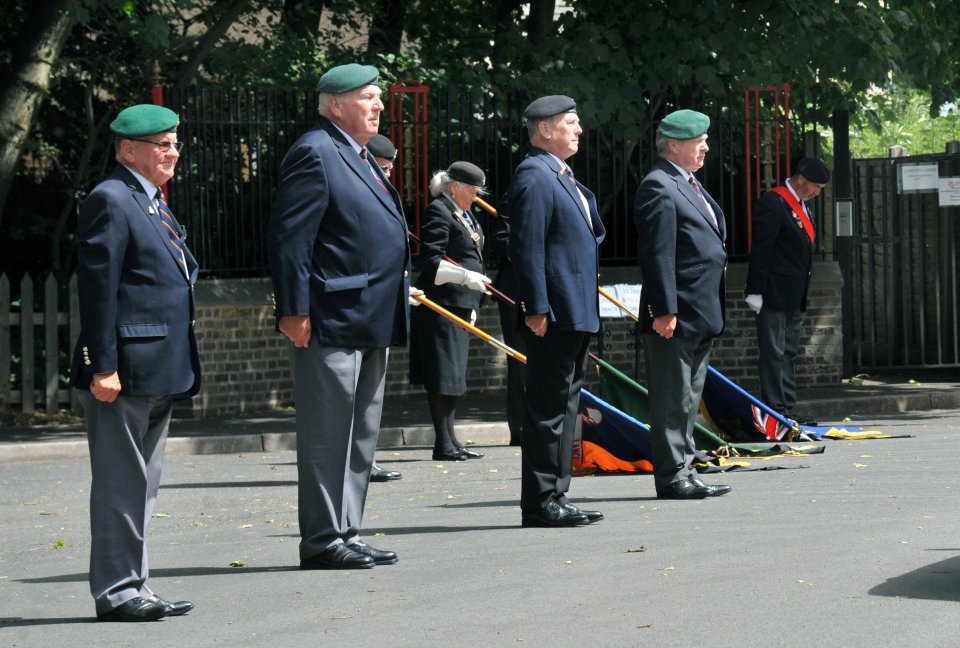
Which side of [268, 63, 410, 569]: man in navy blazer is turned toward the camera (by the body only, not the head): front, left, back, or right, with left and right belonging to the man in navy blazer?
right

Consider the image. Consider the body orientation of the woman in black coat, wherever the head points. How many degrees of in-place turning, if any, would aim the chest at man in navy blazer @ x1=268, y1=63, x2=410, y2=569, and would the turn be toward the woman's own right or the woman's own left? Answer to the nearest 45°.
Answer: approximately 90° to the woman's own right

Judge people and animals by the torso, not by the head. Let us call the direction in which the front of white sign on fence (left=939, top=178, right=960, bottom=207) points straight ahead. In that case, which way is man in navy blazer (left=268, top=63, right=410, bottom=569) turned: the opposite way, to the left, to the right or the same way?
to the left

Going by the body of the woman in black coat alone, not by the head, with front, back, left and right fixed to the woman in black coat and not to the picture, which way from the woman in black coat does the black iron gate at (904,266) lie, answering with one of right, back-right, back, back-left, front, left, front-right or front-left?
front-left

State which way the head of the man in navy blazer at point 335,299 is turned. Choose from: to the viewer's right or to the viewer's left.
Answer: to the viewer's right

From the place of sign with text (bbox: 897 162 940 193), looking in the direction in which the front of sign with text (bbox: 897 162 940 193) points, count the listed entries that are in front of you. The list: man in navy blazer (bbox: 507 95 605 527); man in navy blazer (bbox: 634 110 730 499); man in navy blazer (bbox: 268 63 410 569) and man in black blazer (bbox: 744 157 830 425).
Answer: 4

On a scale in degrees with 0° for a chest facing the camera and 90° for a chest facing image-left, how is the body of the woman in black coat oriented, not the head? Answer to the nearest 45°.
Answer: approximately 270°

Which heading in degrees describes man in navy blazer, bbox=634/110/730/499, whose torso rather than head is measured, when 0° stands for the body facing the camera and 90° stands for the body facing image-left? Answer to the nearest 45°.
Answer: approximately 270°

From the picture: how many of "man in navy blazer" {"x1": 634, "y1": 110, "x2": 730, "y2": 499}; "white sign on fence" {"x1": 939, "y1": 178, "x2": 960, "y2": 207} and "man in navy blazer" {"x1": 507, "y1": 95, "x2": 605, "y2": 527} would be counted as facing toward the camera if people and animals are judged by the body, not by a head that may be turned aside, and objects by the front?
1

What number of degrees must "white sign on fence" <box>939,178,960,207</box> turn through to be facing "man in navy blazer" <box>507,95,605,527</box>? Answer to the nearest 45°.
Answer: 0° — it already faces them

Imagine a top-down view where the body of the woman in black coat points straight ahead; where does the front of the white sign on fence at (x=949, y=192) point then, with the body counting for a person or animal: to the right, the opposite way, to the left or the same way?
to the right

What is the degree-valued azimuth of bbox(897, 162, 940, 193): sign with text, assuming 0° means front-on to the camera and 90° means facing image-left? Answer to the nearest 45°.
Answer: approximately 0°

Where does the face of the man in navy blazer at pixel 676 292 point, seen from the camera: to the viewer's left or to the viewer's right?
to the viewer's right

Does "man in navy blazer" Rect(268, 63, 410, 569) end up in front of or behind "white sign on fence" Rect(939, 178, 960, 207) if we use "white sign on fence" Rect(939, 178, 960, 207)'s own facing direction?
in front

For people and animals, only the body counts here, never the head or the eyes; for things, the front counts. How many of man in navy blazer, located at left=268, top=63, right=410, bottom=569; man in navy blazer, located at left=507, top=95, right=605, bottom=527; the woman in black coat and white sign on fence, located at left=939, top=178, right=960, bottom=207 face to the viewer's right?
3
